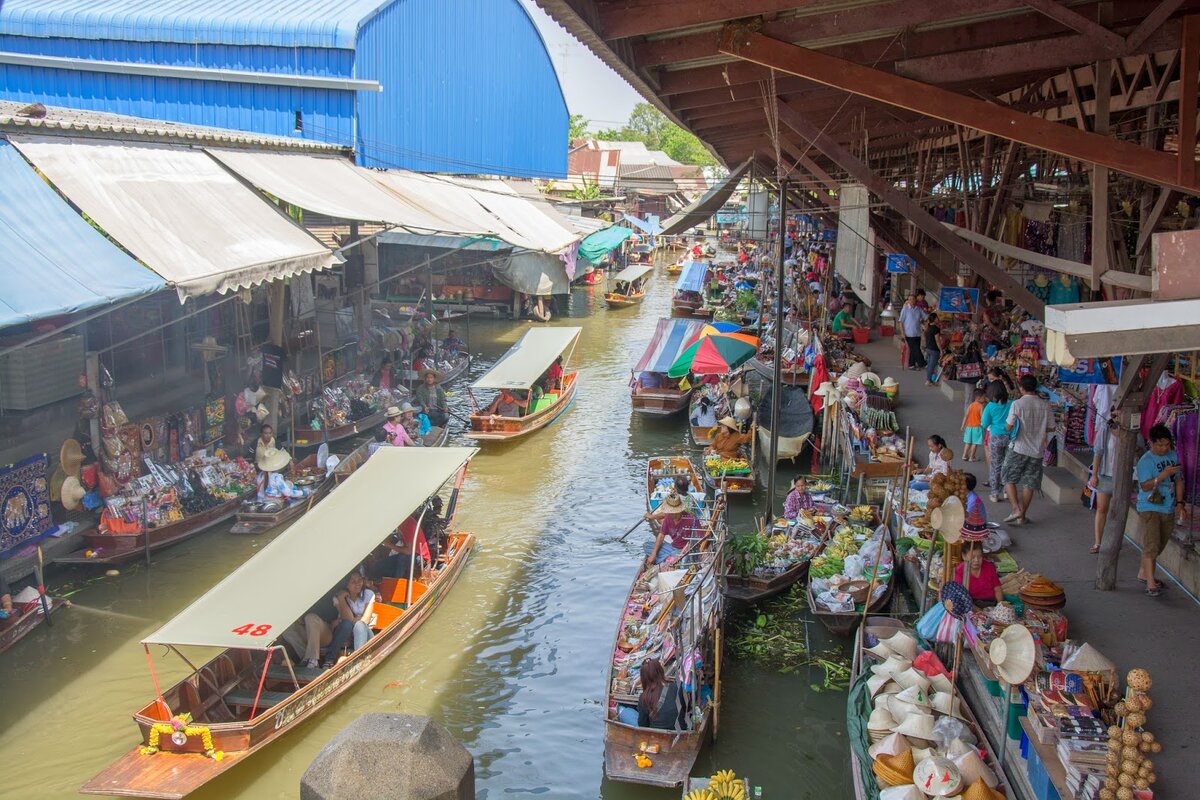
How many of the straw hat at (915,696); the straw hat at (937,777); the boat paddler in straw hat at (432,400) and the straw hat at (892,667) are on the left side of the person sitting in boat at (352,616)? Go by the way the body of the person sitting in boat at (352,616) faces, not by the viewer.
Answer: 3

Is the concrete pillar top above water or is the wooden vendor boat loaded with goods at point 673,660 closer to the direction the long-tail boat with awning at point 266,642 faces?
the concrete pillar top above water

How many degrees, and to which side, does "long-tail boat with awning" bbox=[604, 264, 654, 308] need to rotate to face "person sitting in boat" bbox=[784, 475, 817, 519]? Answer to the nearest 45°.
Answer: approximately 45° to its left

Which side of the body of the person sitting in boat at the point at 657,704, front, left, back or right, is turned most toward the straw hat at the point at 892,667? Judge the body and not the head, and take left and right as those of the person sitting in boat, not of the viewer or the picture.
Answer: right
